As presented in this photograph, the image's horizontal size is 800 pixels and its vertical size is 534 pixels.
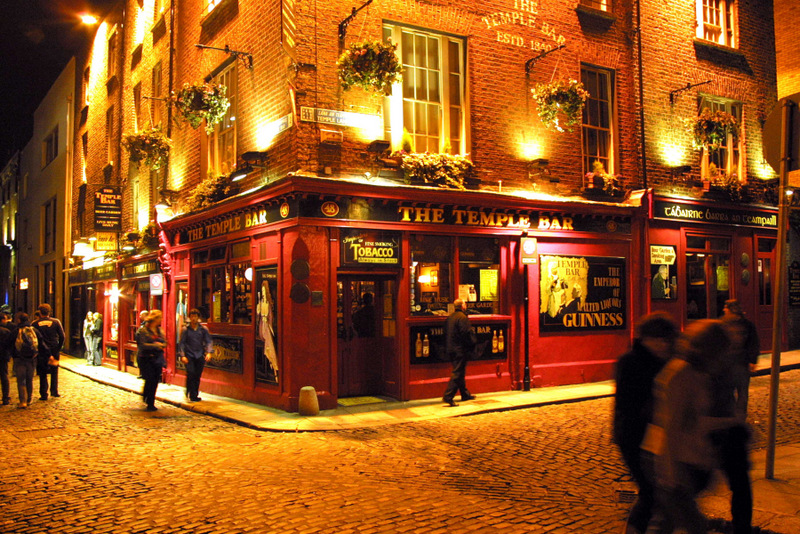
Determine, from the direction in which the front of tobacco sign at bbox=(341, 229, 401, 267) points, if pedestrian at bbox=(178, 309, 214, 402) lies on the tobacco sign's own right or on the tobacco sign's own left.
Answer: on the tobacco sign's own right

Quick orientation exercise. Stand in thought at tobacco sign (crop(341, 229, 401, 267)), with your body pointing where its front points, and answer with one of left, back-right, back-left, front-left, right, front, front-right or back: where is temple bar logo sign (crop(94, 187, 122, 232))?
back-right

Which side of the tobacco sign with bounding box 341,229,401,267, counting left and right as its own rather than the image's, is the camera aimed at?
front

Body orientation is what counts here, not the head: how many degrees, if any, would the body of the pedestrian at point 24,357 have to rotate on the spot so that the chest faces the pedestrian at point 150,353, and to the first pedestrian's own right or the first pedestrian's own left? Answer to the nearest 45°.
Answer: approximately 135° to the first pedestrian's own right

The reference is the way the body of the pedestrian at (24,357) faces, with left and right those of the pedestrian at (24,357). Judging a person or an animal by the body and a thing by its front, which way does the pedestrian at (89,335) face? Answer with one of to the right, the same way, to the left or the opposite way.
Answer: the opposite way

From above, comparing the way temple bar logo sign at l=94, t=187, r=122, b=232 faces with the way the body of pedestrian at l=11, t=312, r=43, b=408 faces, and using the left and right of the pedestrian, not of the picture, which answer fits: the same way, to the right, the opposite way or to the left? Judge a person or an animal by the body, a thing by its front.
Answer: the opposite way
